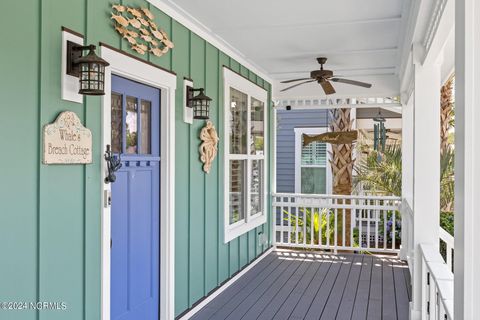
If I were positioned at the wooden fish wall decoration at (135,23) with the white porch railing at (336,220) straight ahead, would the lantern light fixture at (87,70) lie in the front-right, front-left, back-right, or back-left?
back-right

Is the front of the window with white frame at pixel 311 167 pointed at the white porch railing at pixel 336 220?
yes

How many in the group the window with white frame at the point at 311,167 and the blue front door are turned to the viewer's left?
0

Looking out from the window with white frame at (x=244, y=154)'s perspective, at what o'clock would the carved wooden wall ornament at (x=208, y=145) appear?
The carved wooden wall ornament is roughly at 2 o'clock from the window with white frame.

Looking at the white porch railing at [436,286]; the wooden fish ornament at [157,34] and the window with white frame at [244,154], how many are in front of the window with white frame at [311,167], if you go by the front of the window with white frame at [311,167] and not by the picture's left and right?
3

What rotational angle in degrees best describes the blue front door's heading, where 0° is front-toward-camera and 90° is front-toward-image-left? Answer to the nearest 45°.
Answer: approximately 315°

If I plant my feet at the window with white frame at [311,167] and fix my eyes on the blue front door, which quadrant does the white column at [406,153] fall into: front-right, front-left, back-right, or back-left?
front-left

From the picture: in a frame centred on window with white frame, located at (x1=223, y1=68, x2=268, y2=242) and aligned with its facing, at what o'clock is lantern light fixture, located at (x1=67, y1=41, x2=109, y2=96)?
The lantern light fixture is roughly at 2 o'clock from the window with white frame.

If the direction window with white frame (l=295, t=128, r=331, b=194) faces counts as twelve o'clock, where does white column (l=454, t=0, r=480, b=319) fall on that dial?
The white column is roughly at 12 o'clock from the window with white frame.

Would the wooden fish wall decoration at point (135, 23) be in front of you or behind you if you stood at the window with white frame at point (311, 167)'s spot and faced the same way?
in front

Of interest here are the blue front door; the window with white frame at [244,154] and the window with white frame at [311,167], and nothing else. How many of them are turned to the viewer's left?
0

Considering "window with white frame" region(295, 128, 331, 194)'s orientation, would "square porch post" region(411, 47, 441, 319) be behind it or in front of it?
in front

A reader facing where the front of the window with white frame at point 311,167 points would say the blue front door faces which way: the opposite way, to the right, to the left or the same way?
to the left

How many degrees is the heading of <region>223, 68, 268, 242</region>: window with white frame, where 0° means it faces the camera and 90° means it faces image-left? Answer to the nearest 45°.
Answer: approximately 315°

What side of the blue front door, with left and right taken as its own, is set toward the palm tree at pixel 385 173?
left

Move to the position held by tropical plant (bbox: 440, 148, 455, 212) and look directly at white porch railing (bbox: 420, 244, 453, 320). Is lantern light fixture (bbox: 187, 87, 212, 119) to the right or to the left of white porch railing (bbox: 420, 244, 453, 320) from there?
right

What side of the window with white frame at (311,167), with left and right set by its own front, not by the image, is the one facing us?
front

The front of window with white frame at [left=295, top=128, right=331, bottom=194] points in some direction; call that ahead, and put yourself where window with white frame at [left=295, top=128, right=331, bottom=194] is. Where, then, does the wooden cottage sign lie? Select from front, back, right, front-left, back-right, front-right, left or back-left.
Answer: front
